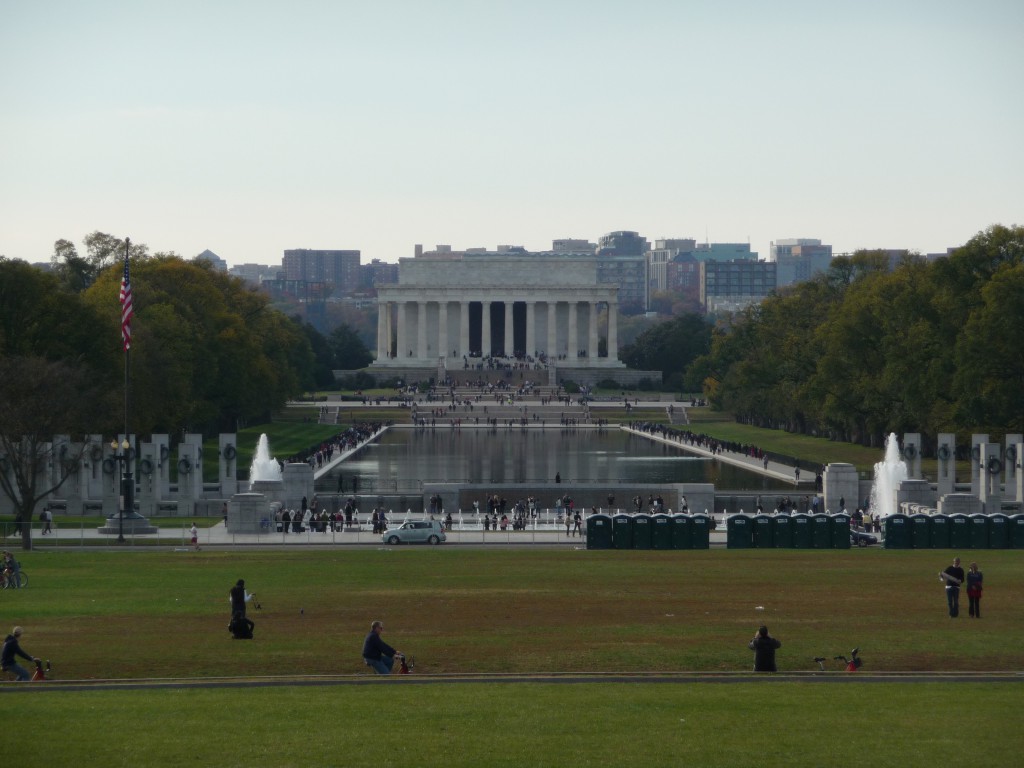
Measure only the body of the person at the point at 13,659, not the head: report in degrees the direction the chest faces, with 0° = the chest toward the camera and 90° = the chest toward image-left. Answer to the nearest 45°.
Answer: approximately 270°

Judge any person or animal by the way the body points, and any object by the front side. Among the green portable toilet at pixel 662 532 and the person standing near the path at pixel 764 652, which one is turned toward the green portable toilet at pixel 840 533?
the person standing near the path

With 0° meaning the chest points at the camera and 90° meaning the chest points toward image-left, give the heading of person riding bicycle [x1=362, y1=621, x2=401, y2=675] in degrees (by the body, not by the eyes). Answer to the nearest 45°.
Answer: approximately 270°

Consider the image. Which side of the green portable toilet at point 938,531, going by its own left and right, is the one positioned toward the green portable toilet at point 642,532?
right

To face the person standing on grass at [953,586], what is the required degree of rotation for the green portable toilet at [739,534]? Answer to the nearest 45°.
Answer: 0° — it already faces them

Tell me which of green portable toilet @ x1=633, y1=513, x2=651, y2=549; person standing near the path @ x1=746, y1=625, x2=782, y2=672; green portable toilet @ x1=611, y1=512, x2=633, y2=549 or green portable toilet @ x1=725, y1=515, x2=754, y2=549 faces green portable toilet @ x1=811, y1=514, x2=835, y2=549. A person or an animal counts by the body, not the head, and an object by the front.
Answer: the person standing near the path

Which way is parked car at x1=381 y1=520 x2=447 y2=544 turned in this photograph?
to the viewer's left

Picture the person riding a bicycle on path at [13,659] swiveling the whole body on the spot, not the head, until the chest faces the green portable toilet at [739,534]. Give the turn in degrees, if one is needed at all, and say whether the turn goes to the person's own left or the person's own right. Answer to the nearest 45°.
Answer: approximately 45° to the person's own left
